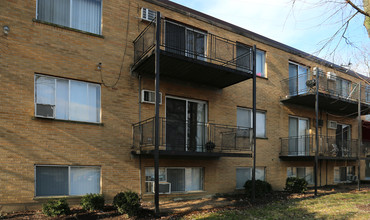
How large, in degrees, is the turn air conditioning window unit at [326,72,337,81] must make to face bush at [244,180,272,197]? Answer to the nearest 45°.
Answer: approximately 45° to its right

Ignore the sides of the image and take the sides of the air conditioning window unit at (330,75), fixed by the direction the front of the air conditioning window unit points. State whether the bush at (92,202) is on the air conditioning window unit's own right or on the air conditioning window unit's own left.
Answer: on the air conditioning window unit's own right

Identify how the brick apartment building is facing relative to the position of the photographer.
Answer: facing the viewer and to the right of the viewer

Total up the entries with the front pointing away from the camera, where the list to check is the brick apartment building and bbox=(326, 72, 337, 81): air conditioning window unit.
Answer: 0

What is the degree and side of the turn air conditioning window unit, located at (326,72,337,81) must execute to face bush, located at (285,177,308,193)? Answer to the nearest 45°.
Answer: approximately 45° to its right
